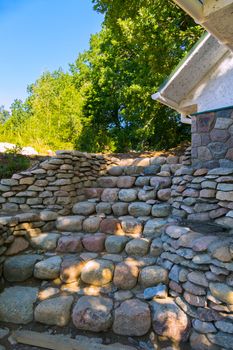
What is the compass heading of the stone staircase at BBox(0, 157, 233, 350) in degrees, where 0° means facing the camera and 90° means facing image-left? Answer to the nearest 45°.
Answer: approximately 0°

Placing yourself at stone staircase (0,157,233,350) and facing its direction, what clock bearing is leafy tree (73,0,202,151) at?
The leafy tree is roughly at 6 o'clock from the stone staircase.

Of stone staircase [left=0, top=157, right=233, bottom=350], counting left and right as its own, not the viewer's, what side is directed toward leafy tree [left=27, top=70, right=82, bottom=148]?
back
